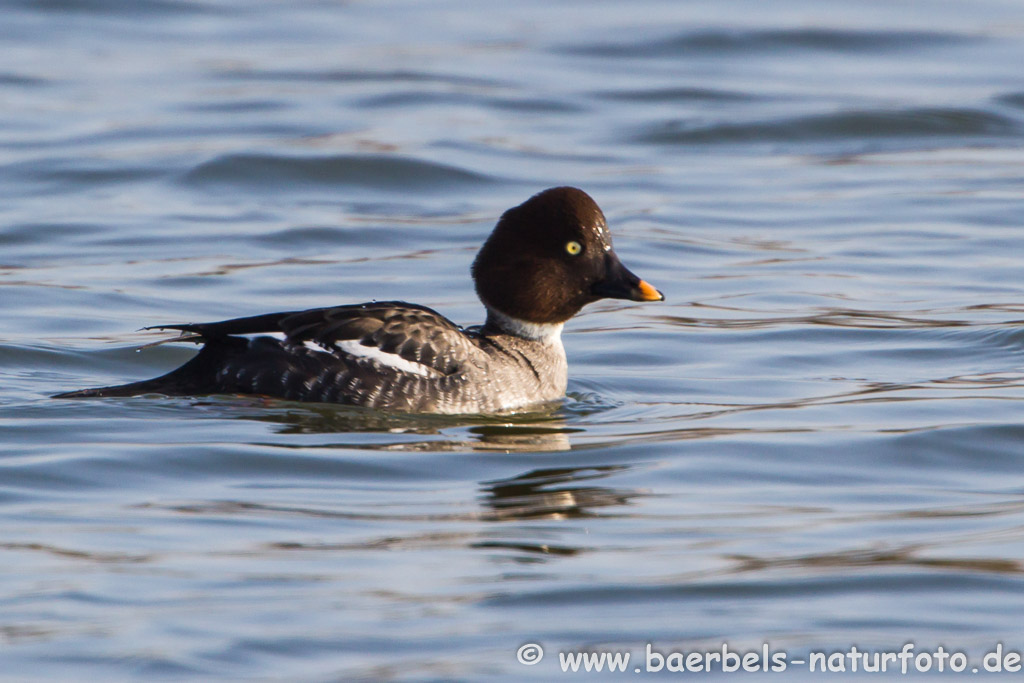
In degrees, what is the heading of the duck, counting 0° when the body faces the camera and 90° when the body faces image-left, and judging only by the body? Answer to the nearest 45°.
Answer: approximately 270°
